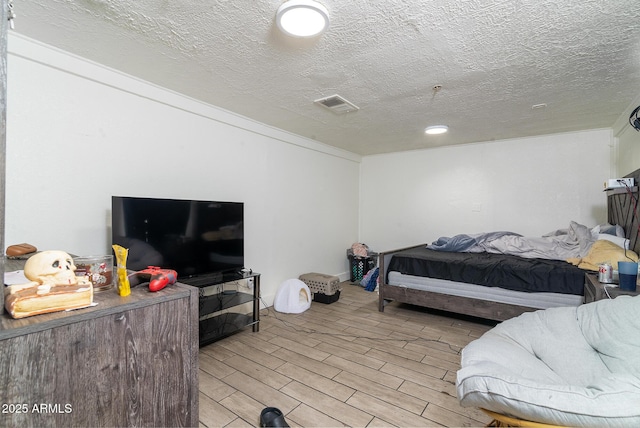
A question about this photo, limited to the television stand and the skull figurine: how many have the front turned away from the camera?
0

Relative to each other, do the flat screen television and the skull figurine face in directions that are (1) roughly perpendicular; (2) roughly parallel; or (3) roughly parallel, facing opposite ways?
roughly parallel

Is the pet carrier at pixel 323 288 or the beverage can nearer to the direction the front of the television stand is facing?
the beverage can

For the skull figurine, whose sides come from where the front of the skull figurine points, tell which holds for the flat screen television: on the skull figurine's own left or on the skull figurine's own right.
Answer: on the skull figurine's own left

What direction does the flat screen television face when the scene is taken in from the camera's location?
facing the viewer and to the right of the viewer

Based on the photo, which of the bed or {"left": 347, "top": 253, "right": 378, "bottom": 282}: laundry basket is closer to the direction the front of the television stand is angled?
the bed

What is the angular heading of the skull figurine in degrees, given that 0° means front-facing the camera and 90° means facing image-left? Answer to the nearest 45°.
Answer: approximately 315°

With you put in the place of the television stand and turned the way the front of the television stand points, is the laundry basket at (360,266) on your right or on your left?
on your left

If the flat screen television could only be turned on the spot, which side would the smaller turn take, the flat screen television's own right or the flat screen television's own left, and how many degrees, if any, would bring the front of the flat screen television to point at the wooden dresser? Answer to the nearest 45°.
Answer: approximately 45° to the flat screen television's own right

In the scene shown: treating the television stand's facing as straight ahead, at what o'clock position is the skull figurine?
The skull figurine is roughly at 2 o'clock from the television stand.

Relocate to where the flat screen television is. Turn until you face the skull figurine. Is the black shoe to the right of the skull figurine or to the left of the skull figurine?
left
